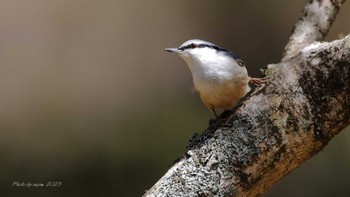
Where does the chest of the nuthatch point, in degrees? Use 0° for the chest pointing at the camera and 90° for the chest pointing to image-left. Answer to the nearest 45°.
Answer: approximately 45°

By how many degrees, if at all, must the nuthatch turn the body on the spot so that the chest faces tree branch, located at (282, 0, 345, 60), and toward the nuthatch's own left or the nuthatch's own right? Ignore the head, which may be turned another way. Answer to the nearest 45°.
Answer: approximately 180°
